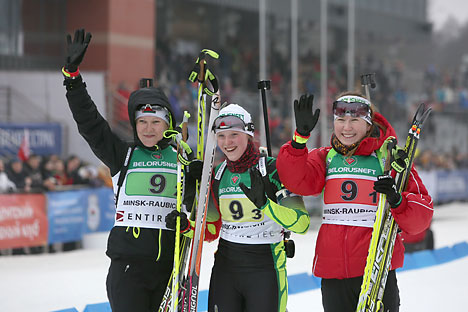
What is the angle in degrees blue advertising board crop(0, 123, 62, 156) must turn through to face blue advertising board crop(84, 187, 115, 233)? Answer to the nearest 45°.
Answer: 0° — it already faces it

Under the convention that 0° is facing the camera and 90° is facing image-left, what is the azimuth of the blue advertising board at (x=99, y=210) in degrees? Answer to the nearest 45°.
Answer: approximately 0°

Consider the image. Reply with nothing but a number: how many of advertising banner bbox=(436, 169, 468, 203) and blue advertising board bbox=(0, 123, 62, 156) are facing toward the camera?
2

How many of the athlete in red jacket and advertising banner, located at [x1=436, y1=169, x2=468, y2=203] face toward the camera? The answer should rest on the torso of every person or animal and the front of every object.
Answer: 2

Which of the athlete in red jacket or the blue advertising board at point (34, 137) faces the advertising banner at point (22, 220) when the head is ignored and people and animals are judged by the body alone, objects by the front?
the blue advertising board

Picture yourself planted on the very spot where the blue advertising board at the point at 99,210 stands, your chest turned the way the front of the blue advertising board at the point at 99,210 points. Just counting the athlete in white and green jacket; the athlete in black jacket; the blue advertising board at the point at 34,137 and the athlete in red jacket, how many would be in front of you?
3

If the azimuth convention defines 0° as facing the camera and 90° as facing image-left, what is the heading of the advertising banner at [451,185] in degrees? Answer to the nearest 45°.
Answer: approximately 0°

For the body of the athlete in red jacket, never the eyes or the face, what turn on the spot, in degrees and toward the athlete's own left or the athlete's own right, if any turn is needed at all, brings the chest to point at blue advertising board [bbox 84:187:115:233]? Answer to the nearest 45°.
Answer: approximately 135° to the athlete's own right

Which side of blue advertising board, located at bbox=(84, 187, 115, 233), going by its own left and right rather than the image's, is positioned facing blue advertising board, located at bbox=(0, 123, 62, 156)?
back
